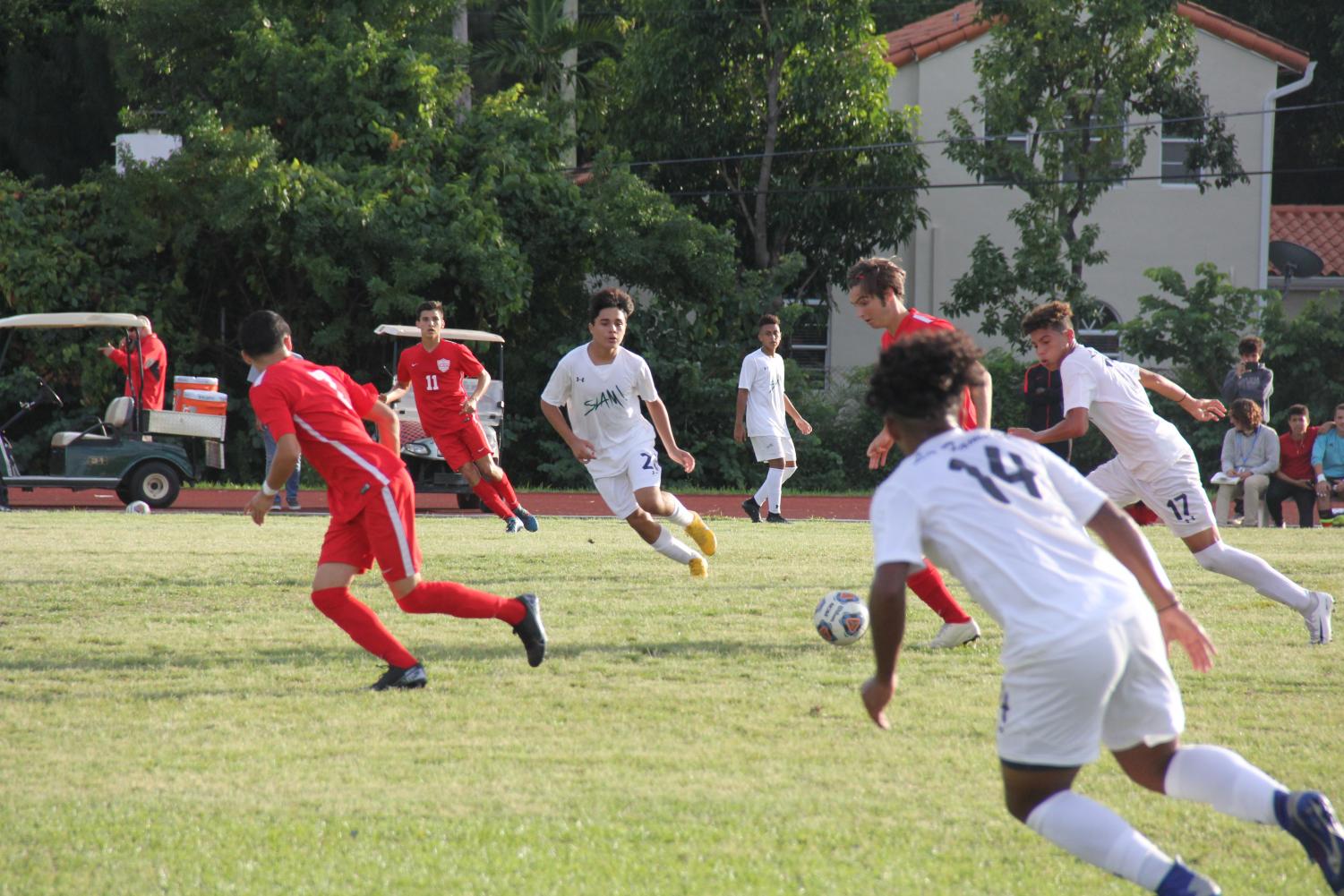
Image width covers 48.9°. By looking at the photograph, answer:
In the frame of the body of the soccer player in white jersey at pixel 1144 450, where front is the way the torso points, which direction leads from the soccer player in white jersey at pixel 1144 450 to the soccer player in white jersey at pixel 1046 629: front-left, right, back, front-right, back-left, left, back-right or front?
left

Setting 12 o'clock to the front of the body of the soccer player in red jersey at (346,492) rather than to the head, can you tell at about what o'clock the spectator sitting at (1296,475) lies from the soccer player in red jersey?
The spectator sitting is roughly at 3 o'clock from the soccer player in red jersey.

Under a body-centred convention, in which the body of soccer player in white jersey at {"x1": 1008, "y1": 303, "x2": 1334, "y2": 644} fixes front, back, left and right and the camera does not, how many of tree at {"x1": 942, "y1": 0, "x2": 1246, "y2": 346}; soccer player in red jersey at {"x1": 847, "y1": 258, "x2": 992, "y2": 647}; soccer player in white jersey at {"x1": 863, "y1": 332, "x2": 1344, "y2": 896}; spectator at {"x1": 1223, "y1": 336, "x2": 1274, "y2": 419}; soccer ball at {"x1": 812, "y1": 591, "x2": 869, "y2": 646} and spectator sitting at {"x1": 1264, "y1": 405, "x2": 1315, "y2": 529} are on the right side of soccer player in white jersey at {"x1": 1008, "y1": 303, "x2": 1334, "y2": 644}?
3

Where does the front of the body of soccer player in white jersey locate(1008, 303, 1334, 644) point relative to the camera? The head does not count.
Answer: to the viewer's left

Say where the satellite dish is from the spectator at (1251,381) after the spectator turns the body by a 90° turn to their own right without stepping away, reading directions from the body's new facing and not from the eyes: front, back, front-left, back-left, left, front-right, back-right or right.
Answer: right

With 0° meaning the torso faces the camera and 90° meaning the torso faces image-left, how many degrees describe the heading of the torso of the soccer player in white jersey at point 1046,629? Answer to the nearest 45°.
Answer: approximately 135°

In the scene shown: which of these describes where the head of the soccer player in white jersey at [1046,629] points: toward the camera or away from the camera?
away from the camera

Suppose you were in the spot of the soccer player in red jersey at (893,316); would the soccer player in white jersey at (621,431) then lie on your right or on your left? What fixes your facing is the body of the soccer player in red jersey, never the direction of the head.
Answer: on your right

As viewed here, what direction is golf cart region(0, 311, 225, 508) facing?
to the viewer's left

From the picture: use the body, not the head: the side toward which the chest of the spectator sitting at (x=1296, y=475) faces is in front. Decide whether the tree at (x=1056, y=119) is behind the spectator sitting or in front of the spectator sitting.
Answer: behind
